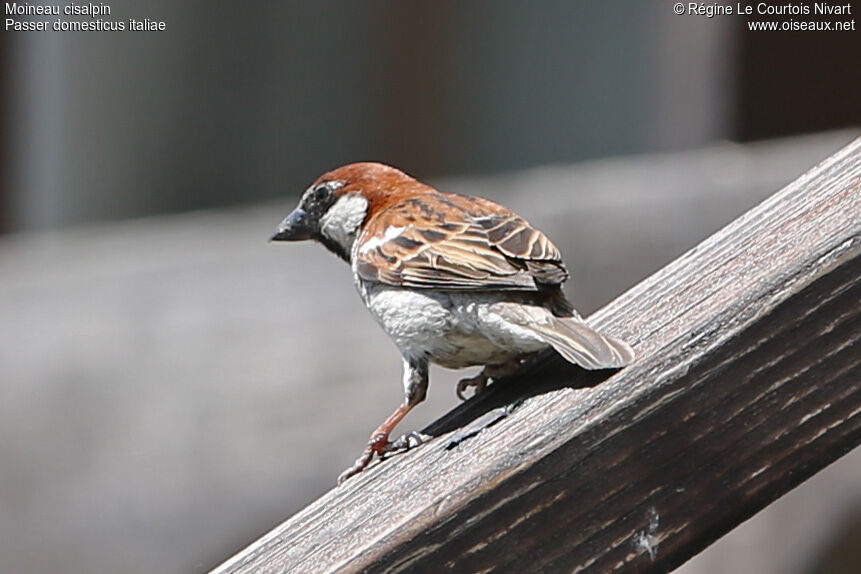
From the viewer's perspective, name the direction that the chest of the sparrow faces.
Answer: to the viewer's left
